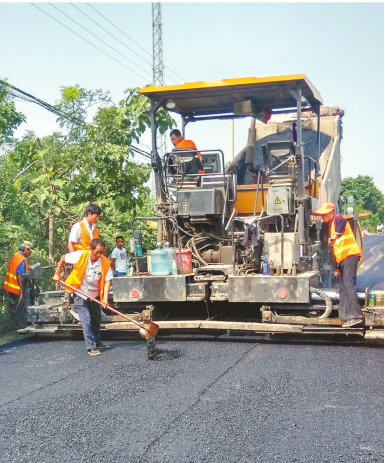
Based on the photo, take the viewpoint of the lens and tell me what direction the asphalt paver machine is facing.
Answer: facing away from the viewer

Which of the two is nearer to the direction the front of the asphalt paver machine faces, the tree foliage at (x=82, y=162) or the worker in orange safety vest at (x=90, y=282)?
the tree foliage

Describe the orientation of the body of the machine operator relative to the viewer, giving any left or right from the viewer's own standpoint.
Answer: facing to the left of the viewer

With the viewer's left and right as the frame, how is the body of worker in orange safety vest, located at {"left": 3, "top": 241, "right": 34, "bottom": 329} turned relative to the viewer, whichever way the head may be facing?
facing to the right of the viewer

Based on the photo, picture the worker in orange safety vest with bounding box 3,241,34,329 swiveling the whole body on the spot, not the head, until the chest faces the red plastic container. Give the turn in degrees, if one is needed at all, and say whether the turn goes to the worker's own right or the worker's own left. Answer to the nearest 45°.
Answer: approximately 45° to the worker's own right

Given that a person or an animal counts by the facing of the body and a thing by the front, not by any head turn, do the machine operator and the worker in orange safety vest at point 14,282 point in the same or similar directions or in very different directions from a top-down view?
very different directions

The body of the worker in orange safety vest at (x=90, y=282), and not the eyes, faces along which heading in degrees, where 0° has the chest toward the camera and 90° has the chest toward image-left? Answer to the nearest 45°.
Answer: approximately 315°

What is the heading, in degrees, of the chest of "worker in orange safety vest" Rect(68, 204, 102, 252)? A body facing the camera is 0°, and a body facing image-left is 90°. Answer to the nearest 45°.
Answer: approximately 315°
